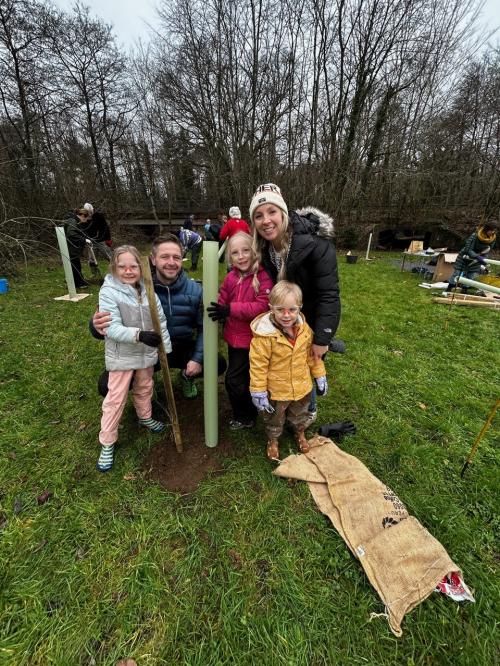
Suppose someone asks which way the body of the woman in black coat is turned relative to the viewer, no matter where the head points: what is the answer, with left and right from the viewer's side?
facing the viewer and to the left of the viewer

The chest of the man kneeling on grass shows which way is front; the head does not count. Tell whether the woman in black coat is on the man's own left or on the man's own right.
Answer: on the man's own left

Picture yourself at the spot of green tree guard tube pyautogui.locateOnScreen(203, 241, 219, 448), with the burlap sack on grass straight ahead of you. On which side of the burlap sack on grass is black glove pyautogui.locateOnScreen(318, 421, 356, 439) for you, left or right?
left

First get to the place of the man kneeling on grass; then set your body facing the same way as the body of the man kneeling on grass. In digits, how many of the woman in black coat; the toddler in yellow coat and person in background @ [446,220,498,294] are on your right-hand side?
0

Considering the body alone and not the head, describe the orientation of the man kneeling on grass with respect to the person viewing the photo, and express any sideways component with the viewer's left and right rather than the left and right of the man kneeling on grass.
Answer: facing the viewer

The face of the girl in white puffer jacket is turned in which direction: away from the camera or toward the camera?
toward the camera

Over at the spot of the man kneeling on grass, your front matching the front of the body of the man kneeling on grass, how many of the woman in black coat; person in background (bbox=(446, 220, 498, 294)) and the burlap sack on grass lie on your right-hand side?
0

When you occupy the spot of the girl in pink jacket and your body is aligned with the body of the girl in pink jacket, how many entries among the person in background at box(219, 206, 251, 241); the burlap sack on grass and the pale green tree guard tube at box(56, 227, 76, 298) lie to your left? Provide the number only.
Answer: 1

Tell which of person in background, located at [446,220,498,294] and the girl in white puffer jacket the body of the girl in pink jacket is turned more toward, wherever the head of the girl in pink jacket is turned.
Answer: the girl in white puffer jacket

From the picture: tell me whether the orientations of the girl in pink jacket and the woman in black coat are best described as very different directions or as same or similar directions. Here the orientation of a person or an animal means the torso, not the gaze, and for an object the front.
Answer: same or similar directions

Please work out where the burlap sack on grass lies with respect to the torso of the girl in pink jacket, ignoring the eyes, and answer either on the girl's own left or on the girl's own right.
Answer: on the girl's own left

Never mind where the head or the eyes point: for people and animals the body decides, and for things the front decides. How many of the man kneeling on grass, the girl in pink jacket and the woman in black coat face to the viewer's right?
0

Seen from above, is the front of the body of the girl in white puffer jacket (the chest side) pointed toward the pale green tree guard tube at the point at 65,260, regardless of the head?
no

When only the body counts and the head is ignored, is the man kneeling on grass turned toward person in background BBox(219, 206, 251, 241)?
no

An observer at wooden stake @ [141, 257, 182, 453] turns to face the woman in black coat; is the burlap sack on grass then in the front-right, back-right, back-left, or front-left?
front-right

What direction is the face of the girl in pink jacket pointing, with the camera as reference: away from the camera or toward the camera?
toward the camera
